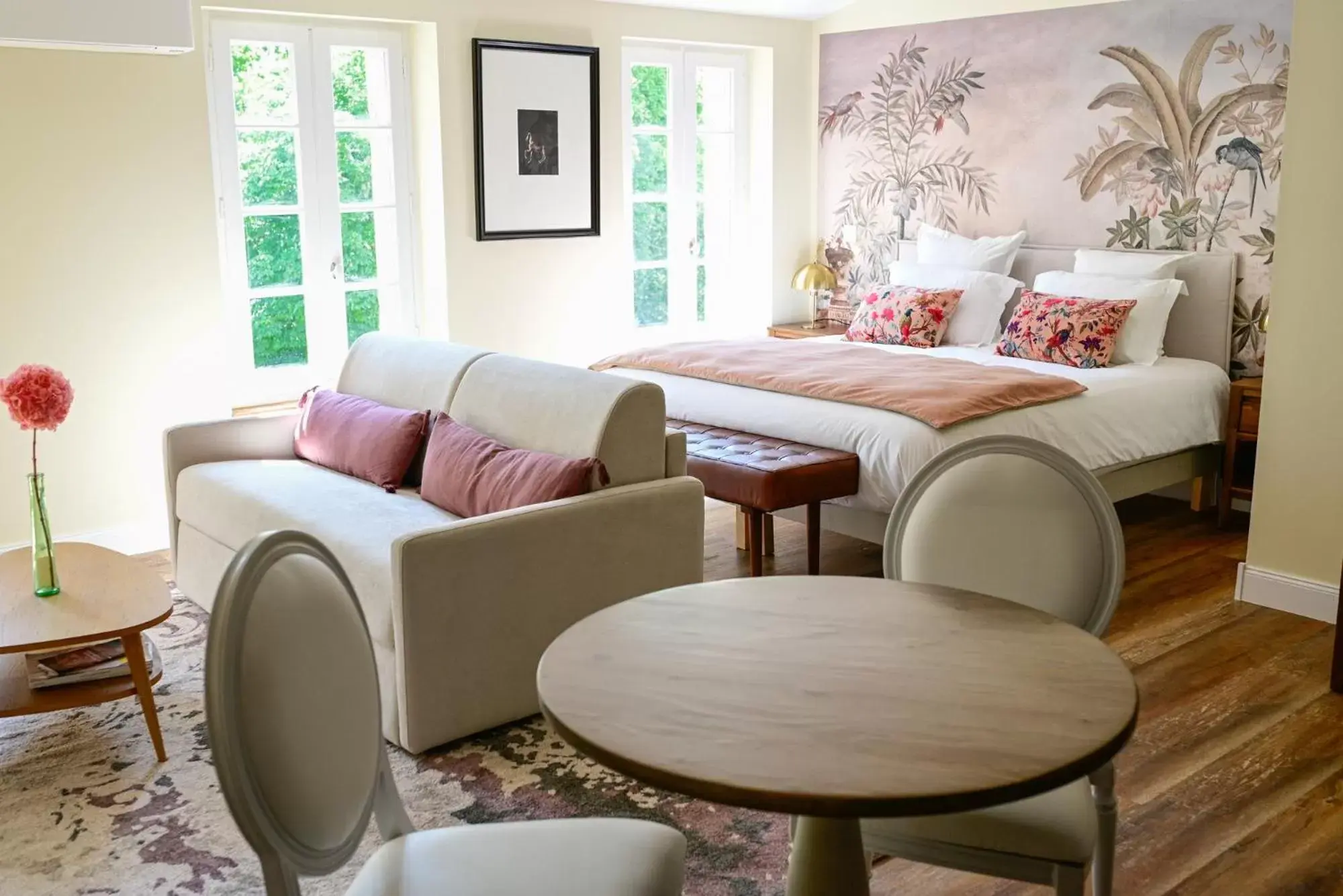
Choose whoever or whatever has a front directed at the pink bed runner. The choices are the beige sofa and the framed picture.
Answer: the framed picture

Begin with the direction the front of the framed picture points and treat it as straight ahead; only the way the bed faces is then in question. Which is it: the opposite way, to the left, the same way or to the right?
to the right

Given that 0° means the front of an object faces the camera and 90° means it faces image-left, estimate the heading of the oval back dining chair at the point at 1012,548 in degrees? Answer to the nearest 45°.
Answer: approximately 45°

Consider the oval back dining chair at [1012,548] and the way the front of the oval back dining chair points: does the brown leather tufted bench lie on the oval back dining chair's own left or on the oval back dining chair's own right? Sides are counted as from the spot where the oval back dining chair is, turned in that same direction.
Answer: on the oval back dining chair's own right

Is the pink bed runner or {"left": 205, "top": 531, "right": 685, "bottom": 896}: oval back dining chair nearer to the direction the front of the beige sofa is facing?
the oval back dining chair

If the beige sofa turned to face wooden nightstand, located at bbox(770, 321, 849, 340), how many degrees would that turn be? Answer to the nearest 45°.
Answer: approximately 180°

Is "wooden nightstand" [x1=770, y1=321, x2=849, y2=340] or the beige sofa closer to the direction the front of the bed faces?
the beige sofa

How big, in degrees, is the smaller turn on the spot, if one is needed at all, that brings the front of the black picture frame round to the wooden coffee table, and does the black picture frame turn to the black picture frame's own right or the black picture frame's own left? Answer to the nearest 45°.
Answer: approximately 45° to the black picture frame's own right

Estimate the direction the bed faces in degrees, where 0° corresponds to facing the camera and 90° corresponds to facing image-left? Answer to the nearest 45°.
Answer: approximately 45°

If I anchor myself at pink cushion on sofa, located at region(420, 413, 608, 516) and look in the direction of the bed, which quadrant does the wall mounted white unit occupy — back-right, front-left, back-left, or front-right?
back-left

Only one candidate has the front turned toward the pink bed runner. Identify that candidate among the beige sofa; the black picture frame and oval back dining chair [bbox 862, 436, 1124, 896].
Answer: the black picture frame

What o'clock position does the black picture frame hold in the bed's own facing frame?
The black picture frame is roughly at 2 o'clock from the bed.
